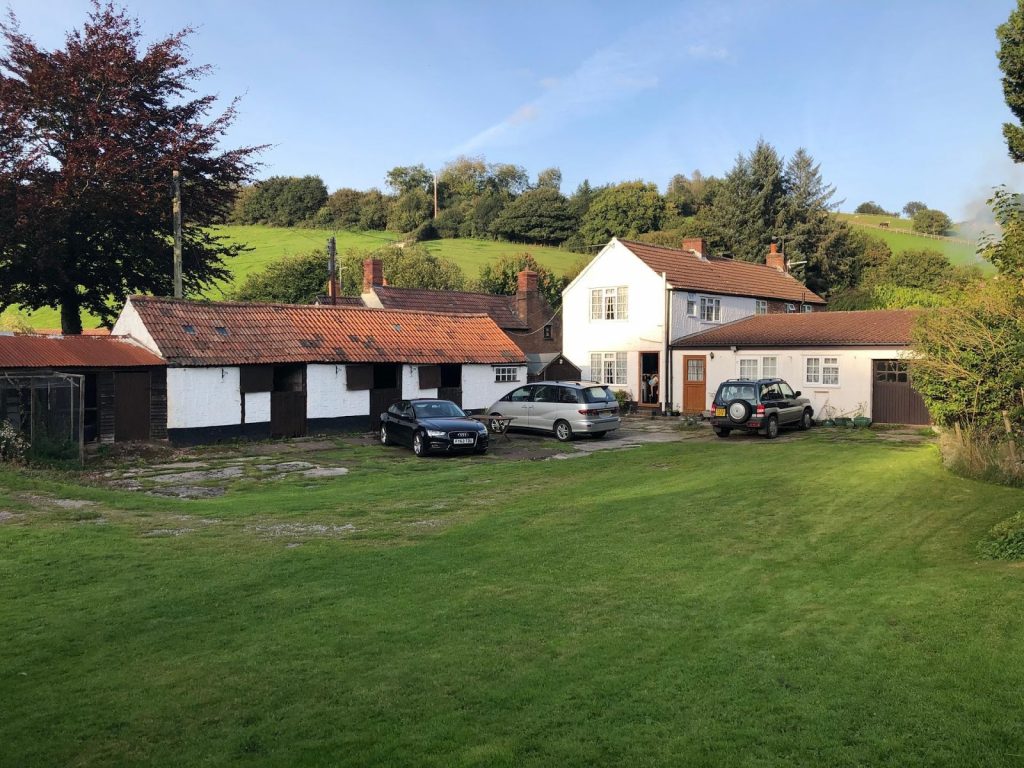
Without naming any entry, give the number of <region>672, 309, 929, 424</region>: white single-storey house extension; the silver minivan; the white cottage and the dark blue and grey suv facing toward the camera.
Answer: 2

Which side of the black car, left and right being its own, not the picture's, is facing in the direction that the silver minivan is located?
left

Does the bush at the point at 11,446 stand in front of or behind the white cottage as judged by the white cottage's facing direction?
in front

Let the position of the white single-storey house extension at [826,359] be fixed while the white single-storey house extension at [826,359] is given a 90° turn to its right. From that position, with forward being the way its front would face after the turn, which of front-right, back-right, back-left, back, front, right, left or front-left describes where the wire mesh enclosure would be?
front-left

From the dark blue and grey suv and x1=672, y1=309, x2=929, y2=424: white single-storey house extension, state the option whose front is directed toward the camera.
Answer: the white single-storey house extension

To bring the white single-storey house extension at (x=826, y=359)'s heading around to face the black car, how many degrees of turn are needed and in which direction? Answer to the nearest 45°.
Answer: approximately 45° to its right

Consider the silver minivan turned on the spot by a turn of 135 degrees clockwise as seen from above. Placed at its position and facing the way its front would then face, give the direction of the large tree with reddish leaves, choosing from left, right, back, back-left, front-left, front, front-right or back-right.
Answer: back

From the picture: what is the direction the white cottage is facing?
toward the camera

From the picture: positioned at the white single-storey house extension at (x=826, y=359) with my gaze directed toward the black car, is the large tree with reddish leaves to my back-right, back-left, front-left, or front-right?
front-right

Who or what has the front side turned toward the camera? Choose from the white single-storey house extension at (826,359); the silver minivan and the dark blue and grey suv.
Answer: the white single-storey house extension

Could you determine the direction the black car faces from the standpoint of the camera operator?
facing the viewer and to the right of the viewer

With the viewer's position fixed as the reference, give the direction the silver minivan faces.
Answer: facing away from the viewer and to the left of the viewer

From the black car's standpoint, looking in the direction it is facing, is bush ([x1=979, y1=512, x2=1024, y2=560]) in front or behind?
in front
